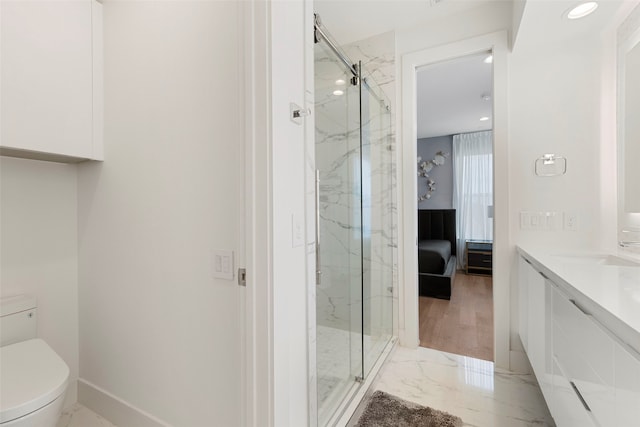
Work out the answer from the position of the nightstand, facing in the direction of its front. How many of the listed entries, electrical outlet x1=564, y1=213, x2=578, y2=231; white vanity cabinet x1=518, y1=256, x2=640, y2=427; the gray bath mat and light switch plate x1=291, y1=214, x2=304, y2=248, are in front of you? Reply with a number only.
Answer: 4

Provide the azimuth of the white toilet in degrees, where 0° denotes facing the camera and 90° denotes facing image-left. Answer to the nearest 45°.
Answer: approximately 315°

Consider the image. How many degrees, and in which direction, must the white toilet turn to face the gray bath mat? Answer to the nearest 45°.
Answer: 0° — it already faces it

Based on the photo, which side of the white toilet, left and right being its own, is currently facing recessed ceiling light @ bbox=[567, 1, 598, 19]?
front

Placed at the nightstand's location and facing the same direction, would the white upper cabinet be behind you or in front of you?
in front

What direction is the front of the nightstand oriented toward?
toward the camera

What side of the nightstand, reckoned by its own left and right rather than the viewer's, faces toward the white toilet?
front

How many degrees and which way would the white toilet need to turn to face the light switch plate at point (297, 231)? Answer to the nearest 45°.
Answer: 0° — it already faces it

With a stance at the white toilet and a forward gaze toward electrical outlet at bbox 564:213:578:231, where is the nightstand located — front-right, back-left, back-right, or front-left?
front-left

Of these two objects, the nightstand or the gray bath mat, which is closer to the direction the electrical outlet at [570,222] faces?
the gray bath mat

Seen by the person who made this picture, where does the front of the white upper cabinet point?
facing the viewer and to the right of the viewer
